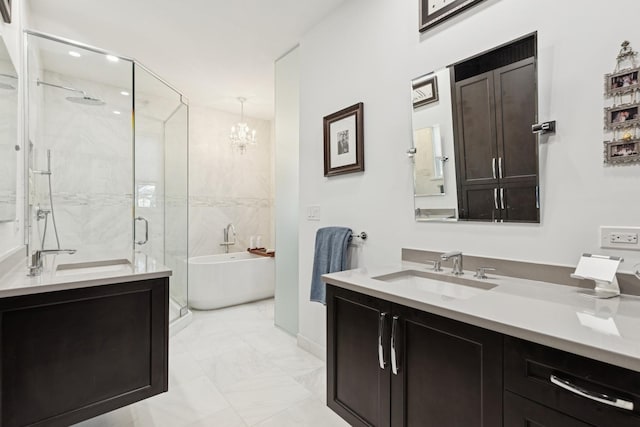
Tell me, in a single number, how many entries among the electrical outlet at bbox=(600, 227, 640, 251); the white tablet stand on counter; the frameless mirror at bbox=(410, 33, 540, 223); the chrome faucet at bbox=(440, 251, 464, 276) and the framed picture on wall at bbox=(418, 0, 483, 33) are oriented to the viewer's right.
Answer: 0

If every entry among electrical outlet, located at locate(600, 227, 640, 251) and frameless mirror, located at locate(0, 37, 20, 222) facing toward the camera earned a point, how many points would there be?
1

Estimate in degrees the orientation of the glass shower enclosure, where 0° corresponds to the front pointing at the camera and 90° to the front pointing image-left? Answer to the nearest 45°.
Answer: approximately 315°

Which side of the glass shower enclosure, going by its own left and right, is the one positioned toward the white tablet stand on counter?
front

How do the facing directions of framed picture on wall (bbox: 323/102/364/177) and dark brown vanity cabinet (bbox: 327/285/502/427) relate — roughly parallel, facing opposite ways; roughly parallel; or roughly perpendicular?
roughly parallel

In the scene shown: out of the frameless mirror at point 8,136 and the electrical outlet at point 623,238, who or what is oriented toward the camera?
the electrical outlet

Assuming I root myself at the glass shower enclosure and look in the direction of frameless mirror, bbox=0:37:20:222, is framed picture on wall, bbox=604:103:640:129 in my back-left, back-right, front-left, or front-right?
front-left

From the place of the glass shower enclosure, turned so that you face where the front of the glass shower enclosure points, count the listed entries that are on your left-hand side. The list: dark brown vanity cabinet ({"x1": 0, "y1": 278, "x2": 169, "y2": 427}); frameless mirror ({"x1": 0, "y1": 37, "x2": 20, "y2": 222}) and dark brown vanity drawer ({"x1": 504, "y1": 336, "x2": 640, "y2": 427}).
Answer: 0

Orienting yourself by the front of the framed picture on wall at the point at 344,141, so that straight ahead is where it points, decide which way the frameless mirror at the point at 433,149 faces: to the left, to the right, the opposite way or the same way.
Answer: the same way

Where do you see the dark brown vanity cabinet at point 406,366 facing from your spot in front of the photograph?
facing the viewer and to the left of the viewer

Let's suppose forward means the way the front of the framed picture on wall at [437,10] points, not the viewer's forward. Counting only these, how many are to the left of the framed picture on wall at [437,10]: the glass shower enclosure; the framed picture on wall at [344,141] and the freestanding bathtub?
0

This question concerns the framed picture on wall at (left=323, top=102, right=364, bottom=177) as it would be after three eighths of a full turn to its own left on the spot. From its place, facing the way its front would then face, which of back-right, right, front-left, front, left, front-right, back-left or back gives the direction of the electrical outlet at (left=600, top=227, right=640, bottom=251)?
front-right
